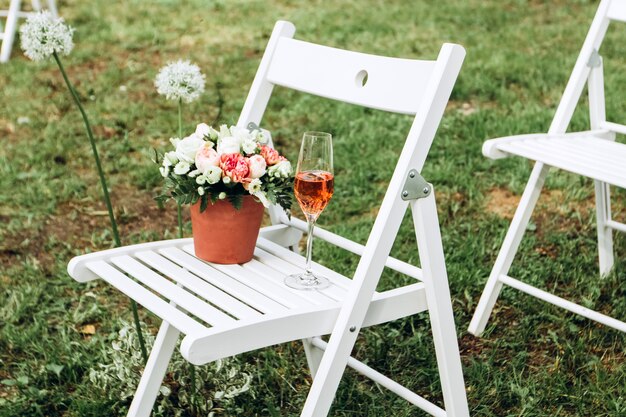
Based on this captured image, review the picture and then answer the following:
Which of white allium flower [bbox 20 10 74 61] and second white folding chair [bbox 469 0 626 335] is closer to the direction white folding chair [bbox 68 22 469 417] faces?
the white allium flower

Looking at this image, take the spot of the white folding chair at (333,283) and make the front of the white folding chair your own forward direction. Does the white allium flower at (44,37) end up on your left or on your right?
on your right

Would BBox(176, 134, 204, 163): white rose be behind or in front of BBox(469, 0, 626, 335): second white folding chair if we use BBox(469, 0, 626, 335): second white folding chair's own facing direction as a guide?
in front

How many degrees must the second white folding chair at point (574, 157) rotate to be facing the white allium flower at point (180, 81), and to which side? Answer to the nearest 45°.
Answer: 0° — it already faces it

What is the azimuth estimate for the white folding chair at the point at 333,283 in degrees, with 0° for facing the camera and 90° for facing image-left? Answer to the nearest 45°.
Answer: approximately 45°

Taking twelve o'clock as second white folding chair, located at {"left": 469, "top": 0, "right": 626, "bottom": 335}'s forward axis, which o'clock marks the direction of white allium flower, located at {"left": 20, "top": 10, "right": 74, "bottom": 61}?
The white allium flower is roughly at 12 o'clock from the second white folding chair.

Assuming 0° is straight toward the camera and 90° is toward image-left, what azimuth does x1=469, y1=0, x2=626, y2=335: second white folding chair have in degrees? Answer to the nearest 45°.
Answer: approximately 45°

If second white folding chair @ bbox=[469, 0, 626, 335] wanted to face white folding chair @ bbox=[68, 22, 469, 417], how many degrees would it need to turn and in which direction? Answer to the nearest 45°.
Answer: approximately 45° to its left

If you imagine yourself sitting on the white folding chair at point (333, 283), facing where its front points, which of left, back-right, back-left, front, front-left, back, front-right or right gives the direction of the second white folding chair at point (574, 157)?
back
